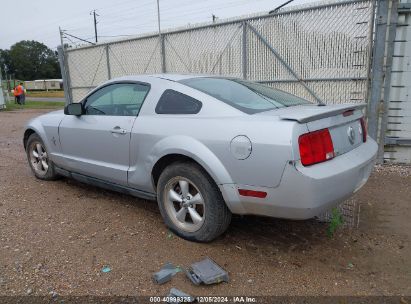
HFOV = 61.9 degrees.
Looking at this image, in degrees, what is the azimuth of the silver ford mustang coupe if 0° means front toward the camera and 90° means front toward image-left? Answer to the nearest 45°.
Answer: approximately 135°

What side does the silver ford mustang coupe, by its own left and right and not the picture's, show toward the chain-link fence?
right

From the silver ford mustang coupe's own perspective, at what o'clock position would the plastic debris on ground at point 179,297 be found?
The plastic debris on ground is roughly at 8 o'clock from the silver ford mustang coupe.

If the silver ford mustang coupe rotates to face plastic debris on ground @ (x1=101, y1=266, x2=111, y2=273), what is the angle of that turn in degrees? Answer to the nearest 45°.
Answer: approximately 90° to its left

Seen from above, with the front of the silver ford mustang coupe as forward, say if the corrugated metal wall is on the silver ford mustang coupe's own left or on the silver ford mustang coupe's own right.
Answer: on the silver ford mustang coupe's own right
